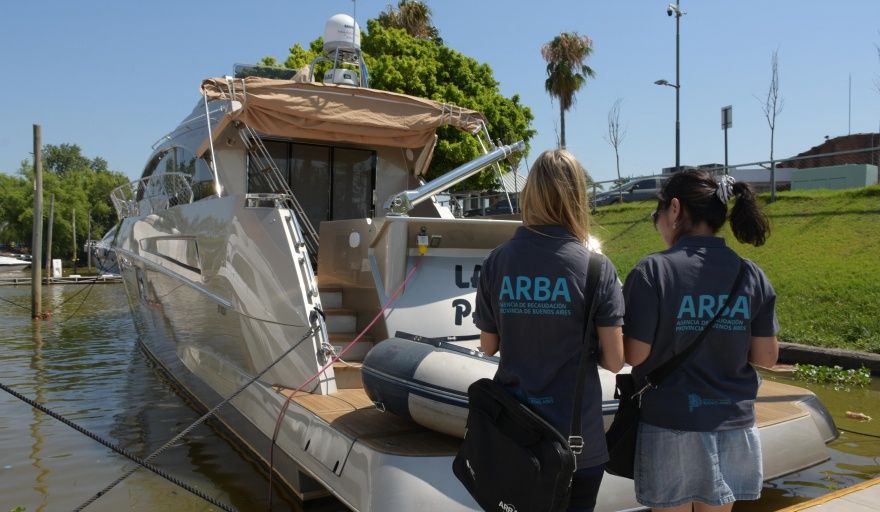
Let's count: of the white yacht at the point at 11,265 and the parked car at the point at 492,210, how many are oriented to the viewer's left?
1

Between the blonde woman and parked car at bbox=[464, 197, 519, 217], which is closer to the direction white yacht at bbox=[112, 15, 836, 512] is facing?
the parked car

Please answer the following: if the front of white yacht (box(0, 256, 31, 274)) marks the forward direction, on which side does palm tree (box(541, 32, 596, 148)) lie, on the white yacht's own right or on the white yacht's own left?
on the white yacht's own right

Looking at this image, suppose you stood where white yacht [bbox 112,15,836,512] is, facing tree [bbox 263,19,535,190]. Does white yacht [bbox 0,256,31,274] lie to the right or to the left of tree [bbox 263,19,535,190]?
left

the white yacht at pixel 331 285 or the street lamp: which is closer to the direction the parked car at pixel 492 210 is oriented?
the white yacht

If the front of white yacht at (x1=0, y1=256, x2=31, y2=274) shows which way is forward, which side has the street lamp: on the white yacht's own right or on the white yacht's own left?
on the white yacht's own right

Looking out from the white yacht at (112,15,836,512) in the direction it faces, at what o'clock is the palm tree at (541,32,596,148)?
The palm tree is roughly at 2 o'clock from the white yacht.

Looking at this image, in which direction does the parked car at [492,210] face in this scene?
to the viewer's left

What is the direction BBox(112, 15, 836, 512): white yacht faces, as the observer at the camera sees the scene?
facing away from the viewer and to the left of the viewer

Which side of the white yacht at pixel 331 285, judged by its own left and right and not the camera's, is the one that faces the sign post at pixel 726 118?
right

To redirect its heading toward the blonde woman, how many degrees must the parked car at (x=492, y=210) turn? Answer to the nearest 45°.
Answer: approximately 90° to its left

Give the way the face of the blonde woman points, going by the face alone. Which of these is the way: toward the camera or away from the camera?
away from the camera

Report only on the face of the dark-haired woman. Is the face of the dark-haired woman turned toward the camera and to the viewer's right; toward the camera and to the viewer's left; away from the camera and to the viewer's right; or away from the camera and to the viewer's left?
away from the camera and to the viewer's left
